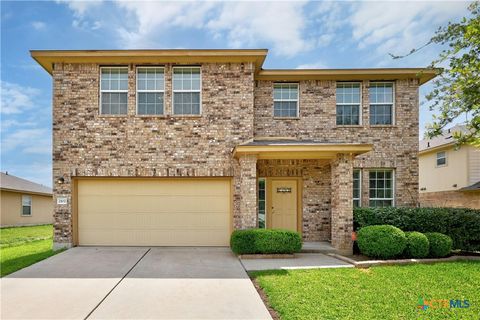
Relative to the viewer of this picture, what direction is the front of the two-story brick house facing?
facing the viewer
